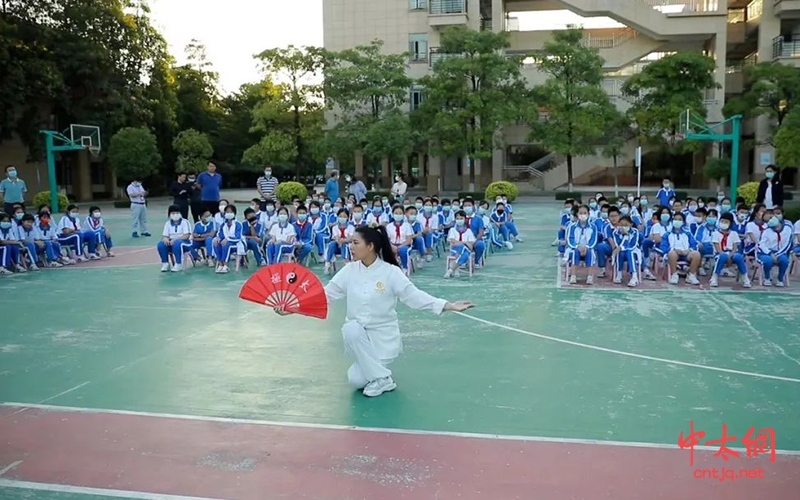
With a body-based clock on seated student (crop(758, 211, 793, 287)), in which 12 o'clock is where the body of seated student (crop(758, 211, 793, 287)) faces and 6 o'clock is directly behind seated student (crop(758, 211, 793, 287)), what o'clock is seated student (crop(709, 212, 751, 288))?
seated student (crop(709, 212, 751, 288)) is roughly at 3 o'clock from seated student (crop(758, 211, 793, 287)).

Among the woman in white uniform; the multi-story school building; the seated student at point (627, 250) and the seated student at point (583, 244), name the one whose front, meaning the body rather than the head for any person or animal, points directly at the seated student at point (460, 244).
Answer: the multi-story school building

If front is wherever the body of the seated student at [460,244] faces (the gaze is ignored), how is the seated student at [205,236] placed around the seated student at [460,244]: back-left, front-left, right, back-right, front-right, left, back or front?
right

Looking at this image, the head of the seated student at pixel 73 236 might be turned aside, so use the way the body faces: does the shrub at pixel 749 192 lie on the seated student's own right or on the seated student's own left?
on the seated student's own left

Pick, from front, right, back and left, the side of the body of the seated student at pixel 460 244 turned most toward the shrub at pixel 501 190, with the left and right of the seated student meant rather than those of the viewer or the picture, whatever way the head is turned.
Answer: back

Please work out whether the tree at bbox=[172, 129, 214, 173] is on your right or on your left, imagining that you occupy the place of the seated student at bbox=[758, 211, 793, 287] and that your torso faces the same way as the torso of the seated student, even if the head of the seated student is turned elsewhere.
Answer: on your right

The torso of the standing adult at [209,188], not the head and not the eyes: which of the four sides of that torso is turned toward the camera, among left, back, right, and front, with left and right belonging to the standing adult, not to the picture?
front

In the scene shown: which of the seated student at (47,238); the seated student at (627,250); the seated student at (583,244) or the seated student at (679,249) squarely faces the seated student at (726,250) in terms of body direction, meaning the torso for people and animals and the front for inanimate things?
the seated student at (47,238)

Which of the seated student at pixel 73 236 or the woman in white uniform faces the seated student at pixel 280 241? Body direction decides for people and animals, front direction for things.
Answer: the seated student at pixel 73 236

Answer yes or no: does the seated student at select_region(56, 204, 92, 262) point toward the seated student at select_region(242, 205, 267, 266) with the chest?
yes

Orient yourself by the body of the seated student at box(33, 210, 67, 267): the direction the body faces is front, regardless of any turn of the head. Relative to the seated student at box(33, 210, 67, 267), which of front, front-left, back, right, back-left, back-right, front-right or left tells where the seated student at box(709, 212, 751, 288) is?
front

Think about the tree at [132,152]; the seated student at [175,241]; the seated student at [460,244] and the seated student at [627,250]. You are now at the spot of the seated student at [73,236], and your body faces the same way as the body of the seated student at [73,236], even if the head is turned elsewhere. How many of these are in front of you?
3
